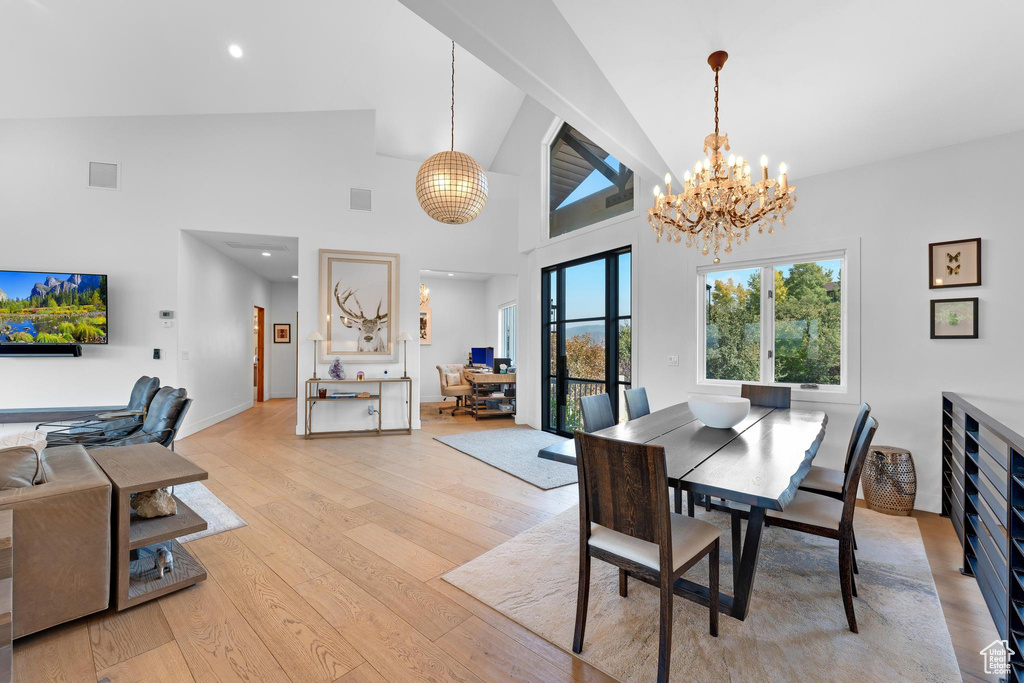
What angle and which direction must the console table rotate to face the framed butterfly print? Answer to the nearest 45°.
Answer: approximately 45° to its left

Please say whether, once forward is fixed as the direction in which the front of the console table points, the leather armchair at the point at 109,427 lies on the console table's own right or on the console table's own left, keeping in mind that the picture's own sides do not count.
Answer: on the console table's own right

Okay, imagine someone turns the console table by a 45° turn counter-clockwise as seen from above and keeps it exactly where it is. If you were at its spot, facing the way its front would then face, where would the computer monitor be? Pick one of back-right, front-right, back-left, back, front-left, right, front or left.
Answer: left

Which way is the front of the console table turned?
toward the camera

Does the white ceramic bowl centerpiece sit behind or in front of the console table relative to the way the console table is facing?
in front

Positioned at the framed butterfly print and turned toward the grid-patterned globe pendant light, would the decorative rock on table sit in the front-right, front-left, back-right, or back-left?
front-left

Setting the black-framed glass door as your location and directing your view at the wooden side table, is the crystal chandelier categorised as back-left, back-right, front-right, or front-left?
front-left

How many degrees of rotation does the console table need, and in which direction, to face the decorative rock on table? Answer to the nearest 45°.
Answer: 0° — it already faces it

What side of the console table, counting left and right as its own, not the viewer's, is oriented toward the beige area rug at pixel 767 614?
front
